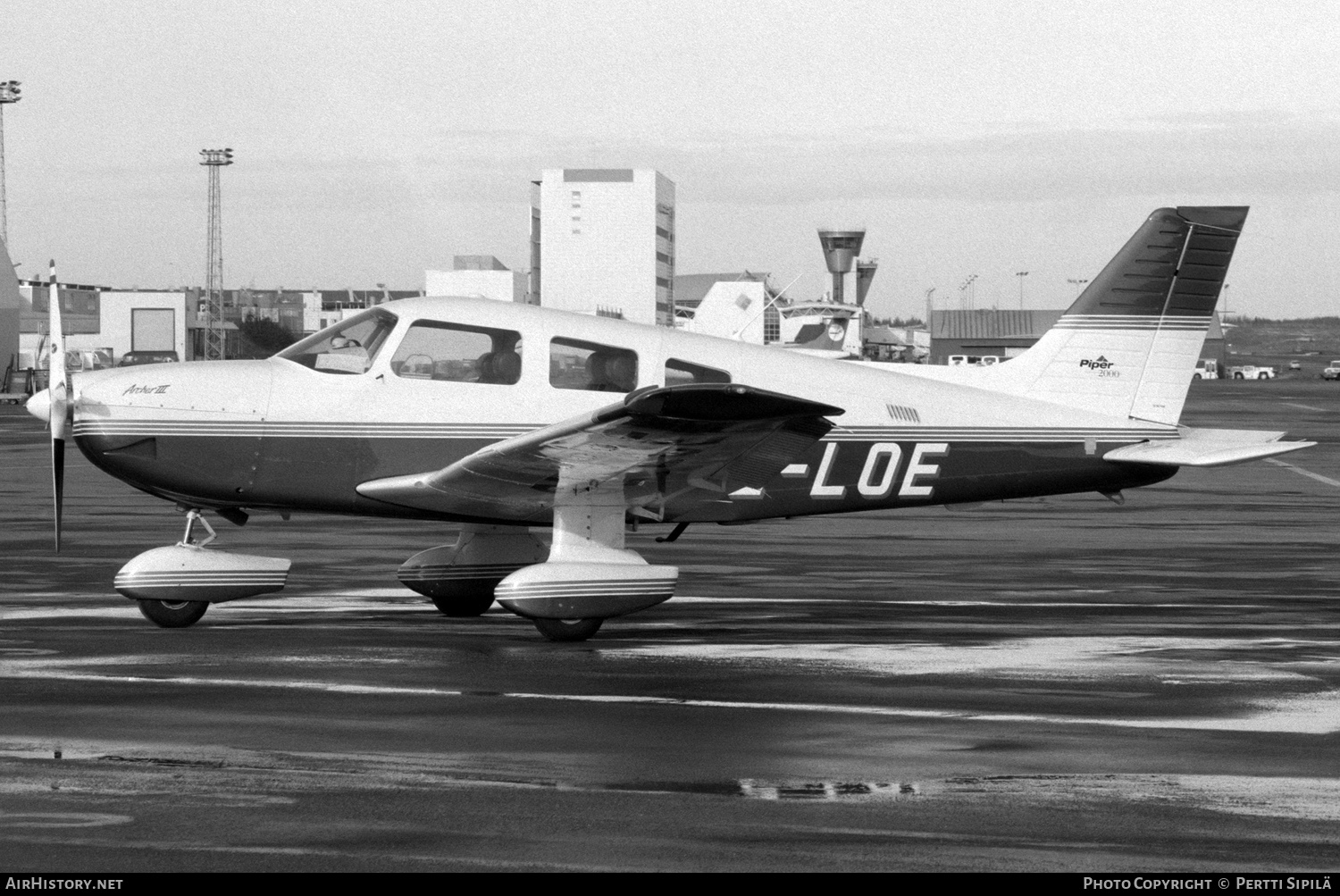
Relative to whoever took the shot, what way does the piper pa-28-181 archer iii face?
facing to the left of the viewer
